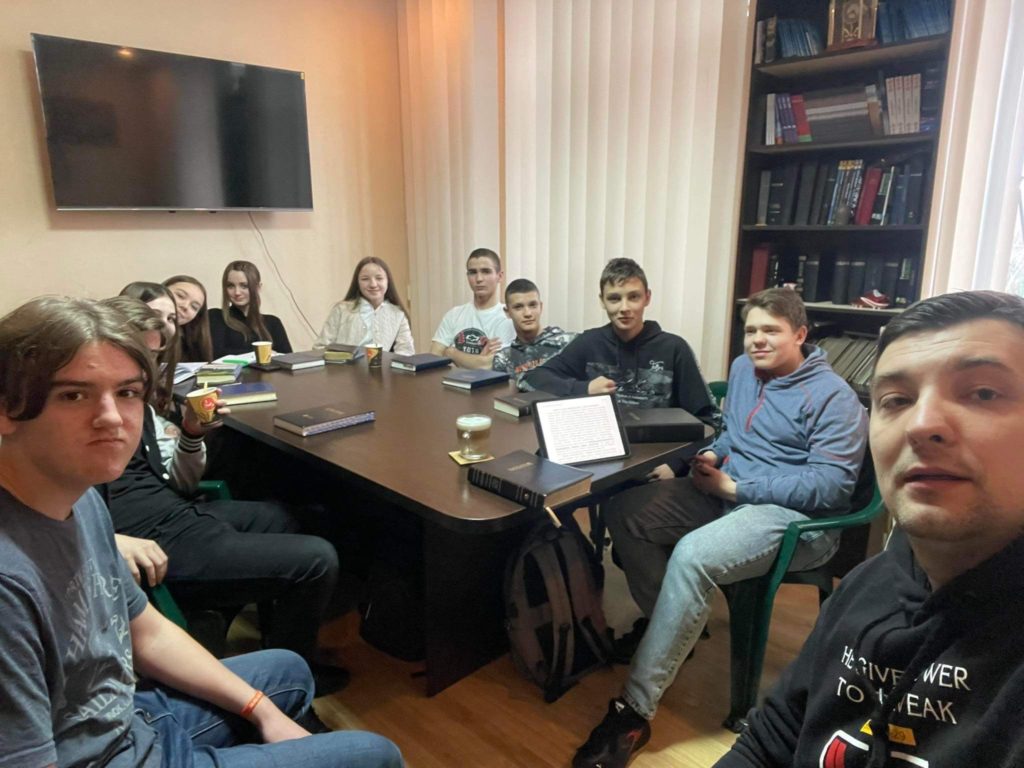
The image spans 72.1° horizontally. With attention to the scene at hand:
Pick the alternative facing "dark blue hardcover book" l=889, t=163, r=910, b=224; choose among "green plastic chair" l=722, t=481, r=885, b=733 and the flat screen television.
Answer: the flat screen television

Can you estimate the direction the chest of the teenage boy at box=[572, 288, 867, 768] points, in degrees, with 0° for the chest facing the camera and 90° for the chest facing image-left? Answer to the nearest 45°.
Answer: approximately 45°

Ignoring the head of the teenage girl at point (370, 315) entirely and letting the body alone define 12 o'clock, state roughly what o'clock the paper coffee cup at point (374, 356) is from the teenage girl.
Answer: The paper coffee cup is roughly at 12 o'clock from the teenage girl.

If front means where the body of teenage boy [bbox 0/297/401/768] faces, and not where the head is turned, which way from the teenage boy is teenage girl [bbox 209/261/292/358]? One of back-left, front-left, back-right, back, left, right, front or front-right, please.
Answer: back-left

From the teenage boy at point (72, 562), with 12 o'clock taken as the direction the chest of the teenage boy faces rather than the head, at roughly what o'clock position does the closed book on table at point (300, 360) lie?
The closed book on table is roughly at 8 o'clock from the teenage boy.

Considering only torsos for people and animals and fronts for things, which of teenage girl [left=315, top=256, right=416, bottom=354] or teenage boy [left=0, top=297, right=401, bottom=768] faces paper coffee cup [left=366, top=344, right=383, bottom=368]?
the teenage girl

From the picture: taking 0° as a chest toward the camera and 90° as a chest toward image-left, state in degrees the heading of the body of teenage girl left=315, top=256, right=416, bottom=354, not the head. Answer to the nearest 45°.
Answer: approximately 0°
